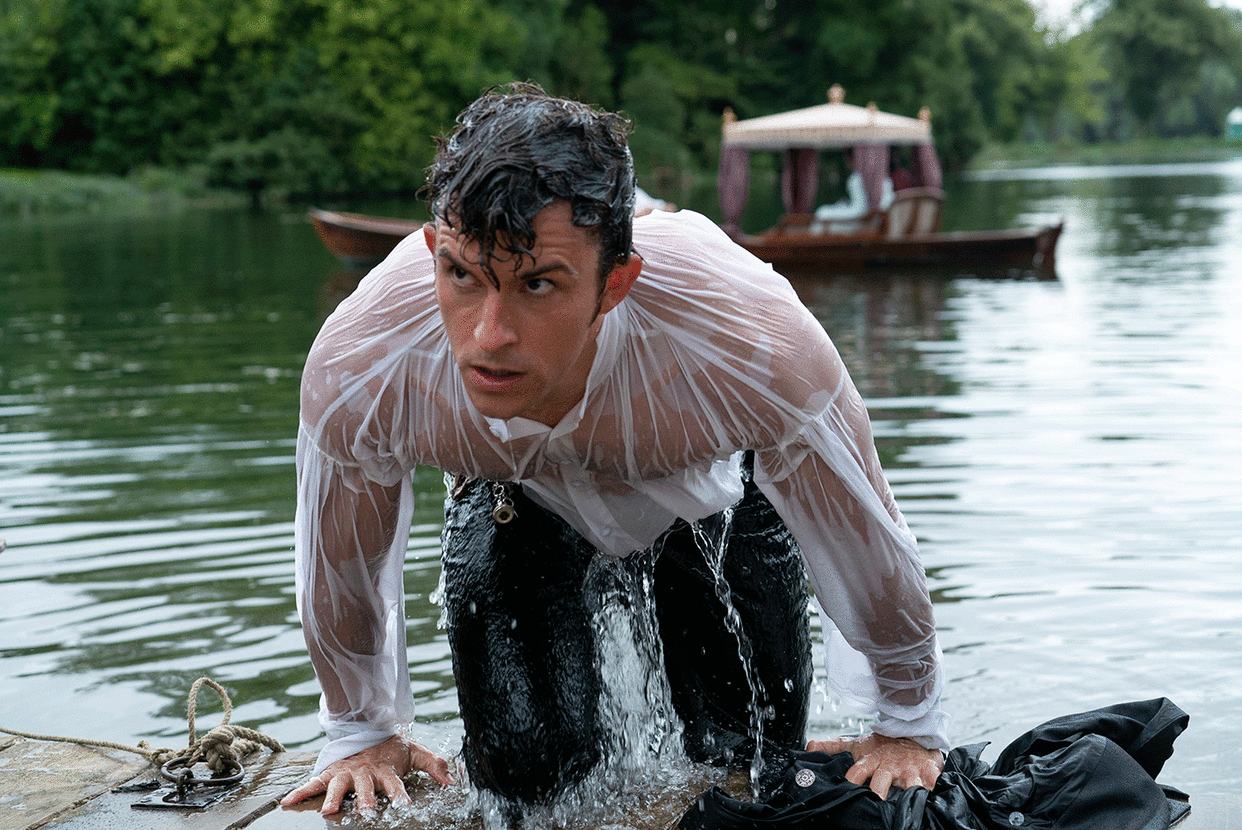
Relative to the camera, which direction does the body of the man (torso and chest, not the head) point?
toward the camera

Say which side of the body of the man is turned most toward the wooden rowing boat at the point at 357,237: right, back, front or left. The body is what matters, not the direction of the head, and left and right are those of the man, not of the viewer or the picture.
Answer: back

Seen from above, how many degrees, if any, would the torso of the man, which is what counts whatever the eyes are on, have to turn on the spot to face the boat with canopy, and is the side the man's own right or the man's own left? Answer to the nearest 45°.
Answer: approximately 180°

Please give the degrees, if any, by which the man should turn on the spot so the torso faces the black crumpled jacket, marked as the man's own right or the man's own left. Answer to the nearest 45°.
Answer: approximately 90° to the man's own left

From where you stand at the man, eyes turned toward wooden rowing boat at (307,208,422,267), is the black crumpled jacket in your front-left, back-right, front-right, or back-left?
back-right
